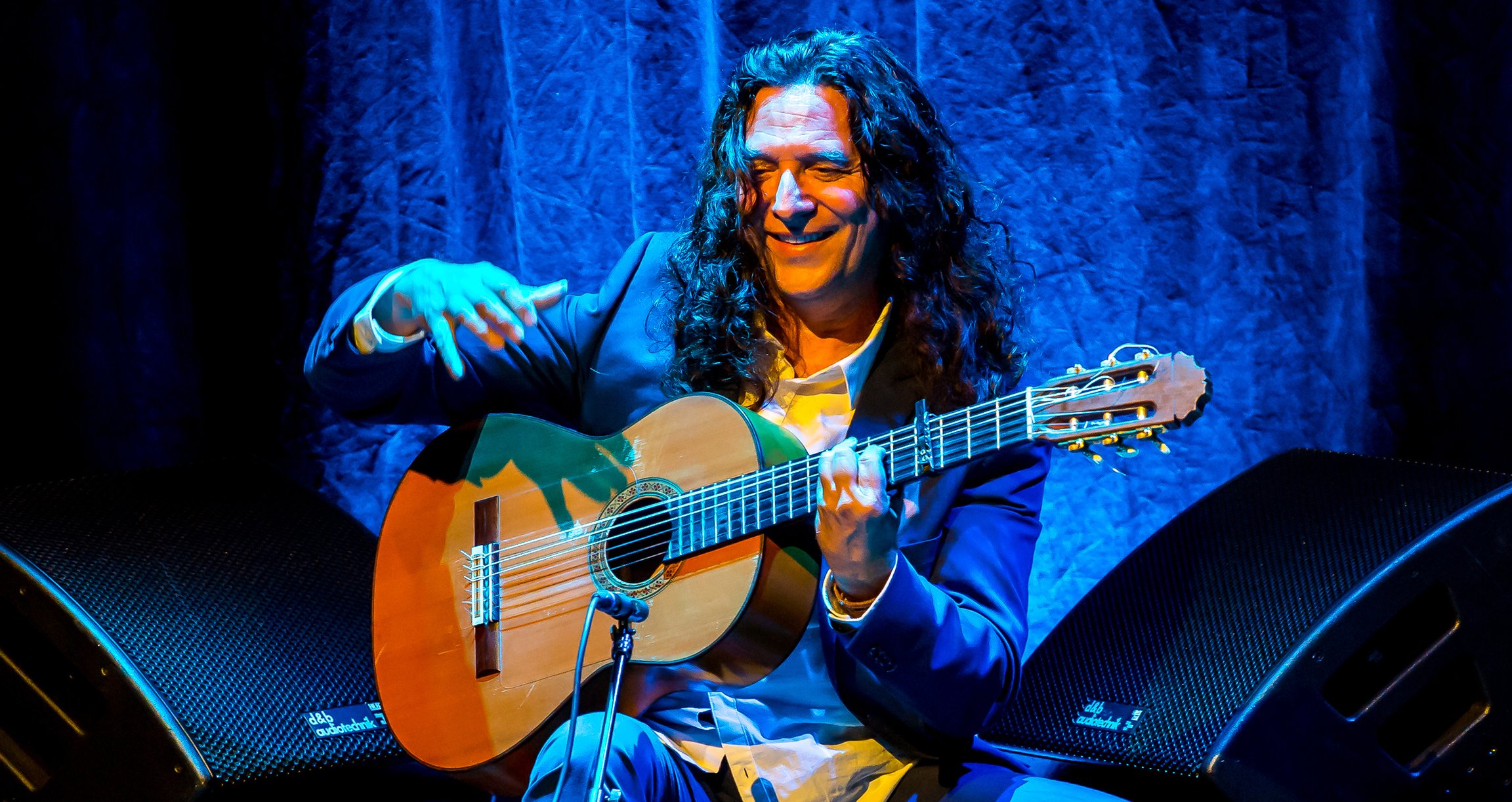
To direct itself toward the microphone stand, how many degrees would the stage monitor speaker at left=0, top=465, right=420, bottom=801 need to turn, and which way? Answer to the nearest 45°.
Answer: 0° — it already faces it

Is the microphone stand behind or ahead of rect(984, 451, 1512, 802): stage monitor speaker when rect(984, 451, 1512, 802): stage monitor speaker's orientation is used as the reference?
ahead
